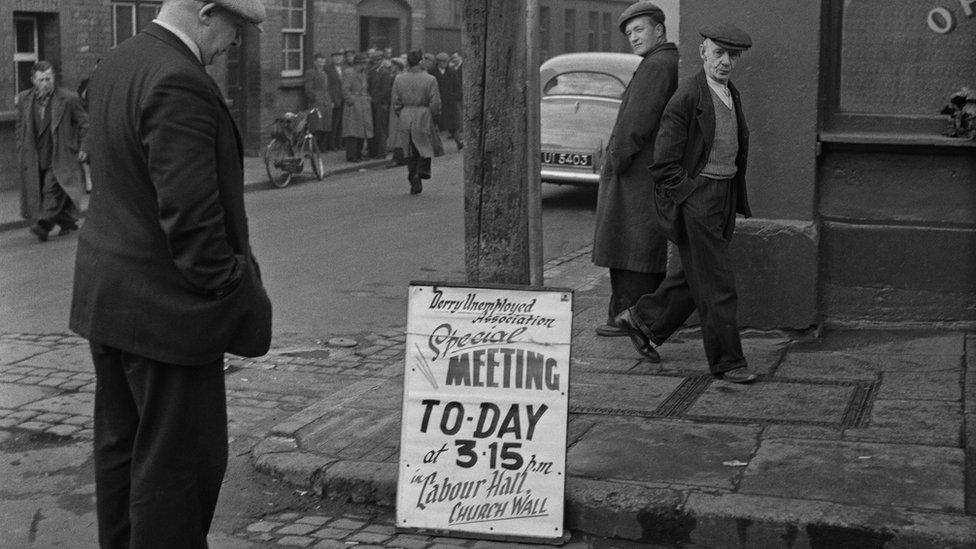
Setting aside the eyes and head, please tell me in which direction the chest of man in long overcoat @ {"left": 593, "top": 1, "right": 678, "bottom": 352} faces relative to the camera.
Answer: to the viewer's left

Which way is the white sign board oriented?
toward the camera

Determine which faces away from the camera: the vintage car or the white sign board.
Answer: the vintage car

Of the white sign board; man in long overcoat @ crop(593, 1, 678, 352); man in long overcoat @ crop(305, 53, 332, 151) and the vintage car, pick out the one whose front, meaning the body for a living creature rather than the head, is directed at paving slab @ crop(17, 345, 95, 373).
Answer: man in long overcoat @ crop(593, 1, 678, 352)

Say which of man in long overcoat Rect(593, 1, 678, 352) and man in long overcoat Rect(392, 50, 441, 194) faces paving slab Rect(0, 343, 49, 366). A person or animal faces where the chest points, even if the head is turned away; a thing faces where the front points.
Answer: man in long overcoat Rect(593, 1, 678, 352)

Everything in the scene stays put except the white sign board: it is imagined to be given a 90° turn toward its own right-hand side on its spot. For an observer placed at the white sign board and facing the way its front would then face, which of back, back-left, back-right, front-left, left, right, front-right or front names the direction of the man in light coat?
right

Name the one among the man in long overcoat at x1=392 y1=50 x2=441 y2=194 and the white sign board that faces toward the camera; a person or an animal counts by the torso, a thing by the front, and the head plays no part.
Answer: the white sign board

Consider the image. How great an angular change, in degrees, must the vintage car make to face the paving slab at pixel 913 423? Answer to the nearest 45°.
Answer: approximately 180°

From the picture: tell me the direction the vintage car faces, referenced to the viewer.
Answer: facing away from the viewer

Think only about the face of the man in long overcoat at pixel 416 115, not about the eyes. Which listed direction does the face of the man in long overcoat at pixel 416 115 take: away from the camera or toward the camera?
away from the camera

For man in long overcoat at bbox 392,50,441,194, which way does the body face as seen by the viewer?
away from the camera

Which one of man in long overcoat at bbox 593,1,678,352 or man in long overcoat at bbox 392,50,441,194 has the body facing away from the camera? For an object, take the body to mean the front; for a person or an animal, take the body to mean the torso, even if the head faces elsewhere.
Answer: man in long overcoat at bbox 392,50,441,194

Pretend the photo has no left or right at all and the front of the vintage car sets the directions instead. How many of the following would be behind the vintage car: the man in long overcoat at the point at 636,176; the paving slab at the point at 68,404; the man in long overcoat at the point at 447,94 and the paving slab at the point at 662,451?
3
